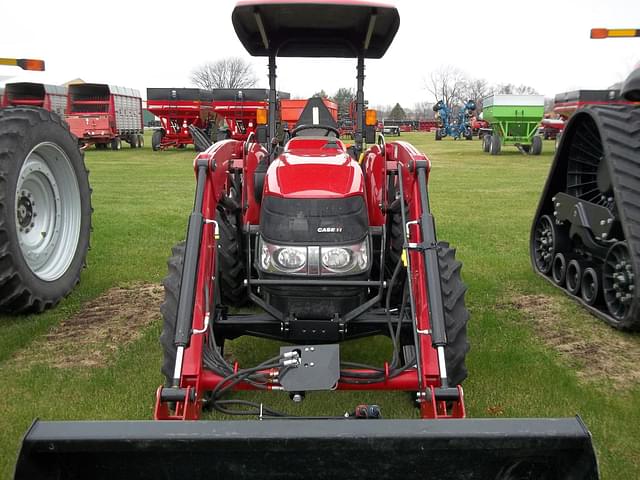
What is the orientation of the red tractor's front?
toward the camera

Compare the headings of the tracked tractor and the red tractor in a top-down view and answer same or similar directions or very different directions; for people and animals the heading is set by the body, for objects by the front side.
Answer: same or similar directions

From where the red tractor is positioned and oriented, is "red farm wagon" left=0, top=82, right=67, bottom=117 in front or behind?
behind

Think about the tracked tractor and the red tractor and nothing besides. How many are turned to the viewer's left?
0

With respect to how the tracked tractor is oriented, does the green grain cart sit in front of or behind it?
behind

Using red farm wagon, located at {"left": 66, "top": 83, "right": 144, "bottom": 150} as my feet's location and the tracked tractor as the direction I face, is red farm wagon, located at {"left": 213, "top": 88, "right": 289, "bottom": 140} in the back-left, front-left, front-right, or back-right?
front-left

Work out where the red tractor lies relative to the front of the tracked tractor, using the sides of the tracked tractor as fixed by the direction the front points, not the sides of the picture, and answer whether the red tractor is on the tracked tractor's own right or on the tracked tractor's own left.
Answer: on the tracked tractor's own right

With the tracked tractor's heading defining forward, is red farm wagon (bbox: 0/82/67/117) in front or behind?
behind

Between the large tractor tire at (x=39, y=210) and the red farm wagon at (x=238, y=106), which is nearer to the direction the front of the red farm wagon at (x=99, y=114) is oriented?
the large tractor tire

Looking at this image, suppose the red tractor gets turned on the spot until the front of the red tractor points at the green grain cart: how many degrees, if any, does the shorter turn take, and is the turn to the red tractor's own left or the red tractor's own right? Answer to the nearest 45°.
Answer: approximately 180°

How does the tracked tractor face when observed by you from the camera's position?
facing the viewer and to the right of the viewer

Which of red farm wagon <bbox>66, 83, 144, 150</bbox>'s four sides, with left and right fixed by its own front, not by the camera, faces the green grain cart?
left

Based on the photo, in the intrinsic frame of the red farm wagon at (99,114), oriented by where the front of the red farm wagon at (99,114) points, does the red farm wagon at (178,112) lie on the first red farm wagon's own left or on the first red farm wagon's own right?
on the first red farm wagon's own left

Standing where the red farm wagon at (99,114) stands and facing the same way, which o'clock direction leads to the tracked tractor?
The tracked tractor is roughly at 10 o'clock from the red farm wagon.

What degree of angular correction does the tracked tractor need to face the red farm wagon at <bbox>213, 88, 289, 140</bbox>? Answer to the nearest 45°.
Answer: approximately 180°

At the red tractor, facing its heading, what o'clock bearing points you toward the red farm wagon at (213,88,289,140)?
The red farm wagon is roughly at 6 o'clock from the red tractor.

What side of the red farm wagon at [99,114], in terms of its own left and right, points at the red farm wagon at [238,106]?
left

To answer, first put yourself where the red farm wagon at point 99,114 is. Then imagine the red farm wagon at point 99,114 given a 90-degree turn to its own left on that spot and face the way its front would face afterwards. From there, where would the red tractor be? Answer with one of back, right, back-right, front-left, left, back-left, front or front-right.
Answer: front-right

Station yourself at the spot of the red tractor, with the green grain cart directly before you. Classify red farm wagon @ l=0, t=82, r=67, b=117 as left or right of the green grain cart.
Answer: left
